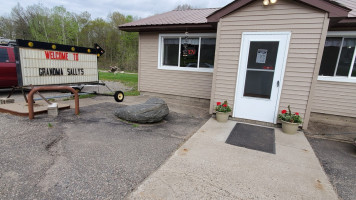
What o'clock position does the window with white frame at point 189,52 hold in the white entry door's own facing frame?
The window with white frame is roughly at 4 o'clock from the white entry door.

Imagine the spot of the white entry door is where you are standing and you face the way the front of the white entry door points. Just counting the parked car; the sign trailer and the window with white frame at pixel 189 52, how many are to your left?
0

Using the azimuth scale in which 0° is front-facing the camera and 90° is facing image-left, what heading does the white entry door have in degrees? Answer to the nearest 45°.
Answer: approximately 0°

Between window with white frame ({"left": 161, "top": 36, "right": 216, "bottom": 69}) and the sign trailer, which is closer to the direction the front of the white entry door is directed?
the sign trailer

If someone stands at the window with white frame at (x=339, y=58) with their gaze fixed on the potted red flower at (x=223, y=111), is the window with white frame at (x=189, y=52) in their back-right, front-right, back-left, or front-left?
front-right

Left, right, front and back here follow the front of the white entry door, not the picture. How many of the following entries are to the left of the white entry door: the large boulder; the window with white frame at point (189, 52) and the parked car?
0

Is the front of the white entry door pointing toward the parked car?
no

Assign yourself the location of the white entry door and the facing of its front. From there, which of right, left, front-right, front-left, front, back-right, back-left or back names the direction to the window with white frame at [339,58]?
back-left

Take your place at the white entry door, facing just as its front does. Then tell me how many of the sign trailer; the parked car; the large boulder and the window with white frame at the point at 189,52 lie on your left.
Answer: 0

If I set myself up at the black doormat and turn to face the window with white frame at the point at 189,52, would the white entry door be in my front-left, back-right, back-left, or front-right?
front-right

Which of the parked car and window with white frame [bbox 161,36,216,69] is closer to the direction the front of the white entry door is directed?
the parked car

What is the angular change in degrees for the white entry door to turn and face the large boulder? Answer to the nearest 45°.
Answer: approximately 45° to its right
